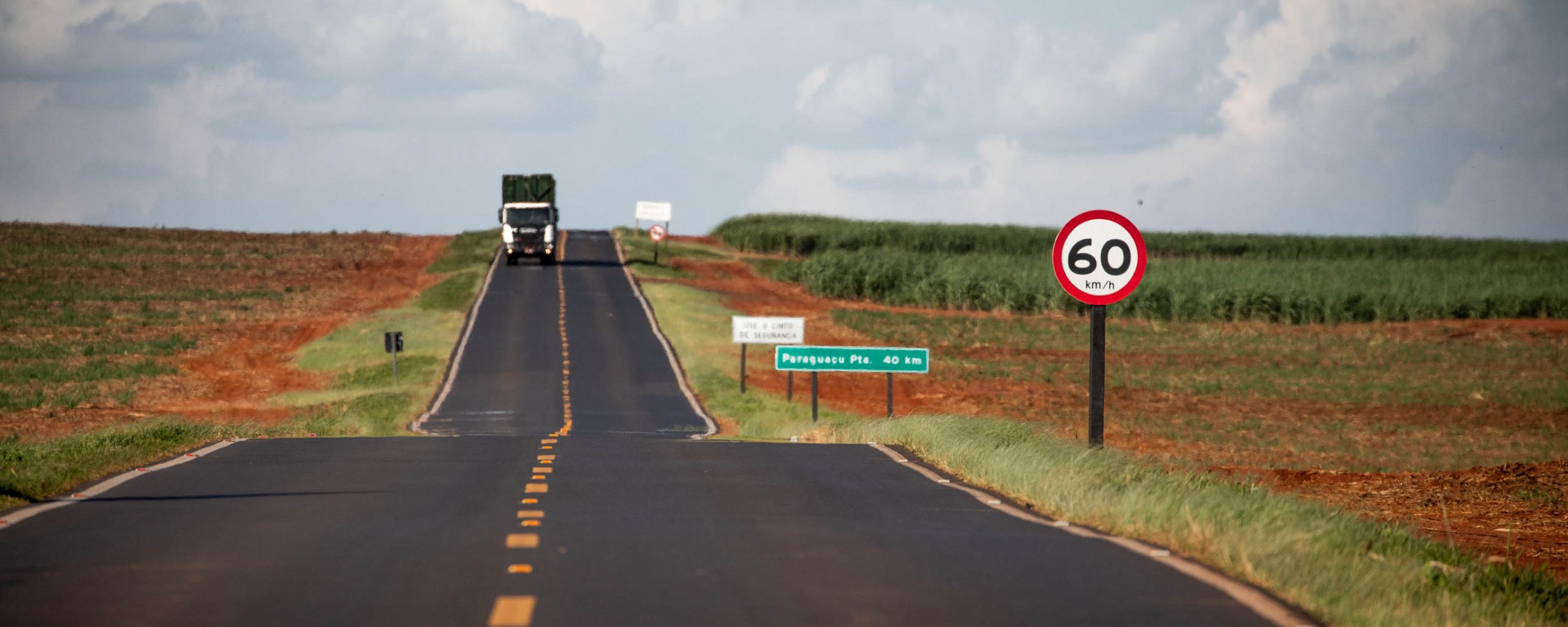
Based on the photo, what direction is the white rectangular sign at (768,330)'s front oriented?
toward the camera

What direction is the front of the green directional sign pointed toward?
toward the camera

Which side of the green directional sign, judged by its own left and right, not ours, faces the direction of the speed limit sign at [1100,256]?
front

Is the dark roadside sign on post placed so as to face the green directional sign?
no

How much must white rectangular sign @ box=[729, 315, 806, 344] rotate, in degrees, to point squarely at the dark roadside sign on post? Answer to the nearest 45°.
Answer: approximately 135° to its right

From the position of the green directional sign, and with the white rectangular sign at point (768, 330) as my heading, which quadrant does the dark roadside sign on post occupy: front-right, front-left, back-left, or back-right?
front-left

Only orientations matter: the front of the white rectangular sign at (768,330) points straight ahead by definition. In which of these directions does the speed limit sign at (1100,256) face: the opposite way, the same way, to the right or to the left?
the same way

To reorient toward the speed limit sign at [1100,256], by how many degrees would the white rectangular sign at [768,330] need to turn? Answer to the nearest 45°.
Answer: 0° — it already faces it

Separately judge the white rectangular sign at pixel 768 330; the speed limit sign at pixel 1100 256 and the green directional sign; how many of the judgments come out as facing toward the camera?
3

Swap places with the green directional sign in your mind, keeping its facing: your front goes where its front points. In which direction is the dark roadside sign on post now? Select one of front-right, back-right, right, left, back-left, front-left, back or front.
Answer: back-right
